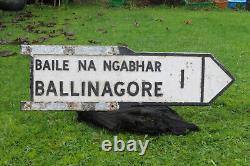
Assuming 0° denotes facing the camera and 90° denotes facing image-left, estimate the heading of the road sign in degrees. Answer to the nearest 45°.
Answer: approximately 0°
